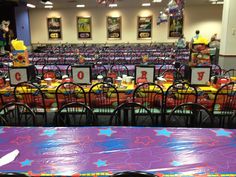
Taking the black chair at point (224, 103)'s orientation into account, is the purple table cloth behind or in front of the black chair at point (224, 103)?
behind

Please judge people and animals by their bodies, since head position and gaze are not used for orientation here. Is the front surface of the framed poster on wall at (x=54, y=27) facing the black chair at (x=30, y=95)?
yes

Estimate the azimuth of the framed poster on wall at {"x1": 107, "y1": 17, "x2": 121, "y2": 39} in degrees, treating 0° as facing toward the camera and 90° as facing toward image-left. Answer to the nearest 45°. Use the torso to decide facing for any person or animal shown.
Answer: approximately 0°

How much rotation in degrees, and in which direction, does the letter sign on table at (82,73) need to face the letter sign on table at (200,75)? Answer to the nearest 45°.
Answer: approximately 90° to its left

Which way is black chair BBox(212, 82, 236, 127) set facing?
away from the camera

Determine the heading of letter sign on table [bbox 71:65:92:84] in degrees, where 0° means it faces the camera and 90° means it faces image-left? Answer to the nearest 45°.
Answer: approximately 0°

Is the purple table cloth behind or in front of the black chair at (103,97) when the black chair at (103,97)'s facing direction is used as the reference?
behind

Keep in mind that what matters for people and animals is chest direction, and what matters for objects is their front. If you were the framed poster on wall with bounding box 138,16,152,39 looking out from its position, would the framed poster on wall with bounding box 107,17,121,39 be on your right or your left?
on your right

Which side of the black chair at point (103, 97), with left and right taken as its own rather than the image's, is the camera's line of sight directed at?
back

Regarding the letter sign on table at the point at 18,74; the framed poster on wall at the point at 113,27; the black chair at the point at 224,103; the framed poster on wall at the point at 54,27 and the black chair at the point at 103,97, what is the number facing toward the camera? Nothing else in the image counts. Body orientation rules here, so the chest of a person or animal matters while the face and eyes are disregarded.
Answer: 3
